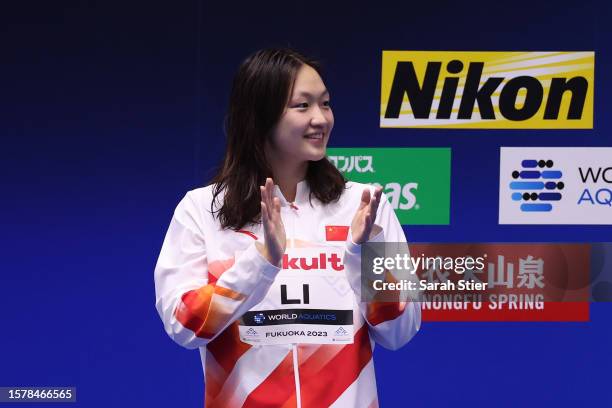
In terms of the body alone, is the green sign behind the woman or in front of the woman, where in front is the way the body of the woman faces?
behind

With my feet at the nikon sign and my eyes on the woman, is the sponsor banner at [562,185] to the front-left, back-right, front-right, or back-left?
back-left

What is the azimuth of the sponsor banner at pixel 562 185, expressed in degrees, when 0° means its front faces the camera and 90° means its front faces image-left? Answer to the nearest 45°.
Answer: approximately 0°

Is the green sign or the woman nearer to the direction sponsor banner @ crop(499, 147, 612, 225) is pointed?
the woman

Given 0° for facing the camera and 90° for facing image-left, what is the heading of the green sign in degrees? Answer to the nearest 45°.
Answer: approximately 0°

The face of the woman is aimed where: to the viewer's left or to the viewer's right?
to the viewer's right

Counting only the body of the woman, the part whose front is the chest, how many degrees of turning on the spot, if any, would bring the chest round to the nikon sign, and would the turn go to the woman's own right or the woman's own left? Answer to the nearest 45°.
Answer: approximately 135° to the woman's own left
